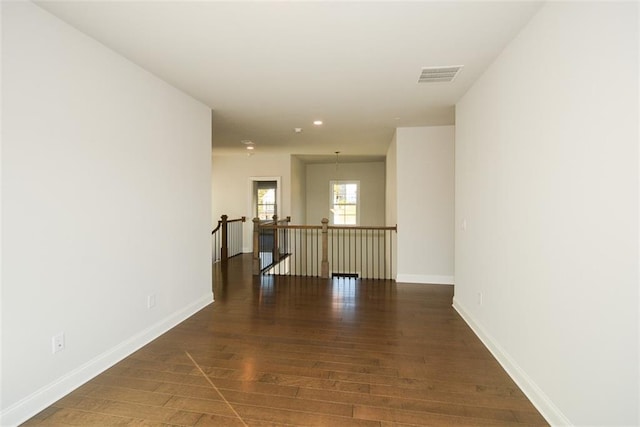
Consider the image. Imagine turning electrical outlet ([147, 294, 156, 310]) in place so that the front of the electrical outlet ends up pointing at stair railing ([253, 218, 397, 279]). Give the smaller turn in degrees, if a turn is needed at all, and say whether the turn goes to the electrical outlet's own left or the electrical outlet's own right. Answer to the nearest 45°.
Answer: approximately 90° to the electrical outlet's own left

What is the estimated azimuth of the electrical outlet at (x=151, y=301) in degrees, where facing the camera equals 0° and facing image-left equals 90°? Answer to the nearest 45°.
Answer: approximately 315°

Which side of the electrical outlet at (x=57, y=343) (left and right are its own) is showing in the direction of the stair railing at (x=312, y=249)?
left

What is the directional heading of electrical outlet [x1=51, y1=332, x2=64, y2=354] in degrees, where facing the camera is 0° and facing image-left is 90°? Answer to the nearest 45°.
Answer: approximately 315°

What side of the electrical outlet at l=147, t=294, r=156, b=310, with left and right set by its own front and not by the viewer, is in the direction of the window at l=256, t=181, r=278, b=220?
left

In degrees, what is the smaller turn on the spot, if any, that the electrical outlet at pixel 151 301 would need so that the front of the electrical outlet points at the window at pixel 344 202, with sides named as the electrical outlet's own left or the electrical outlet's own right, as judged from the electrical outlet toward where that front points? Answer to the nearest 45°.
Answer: approximately 90° to the electrical outlet's own left

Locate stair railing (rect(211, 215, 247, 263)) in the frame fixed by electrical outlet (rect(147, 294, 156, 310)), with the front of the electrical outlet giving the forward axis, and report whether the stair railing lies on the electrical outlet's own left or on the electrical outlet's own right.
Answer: on the electrical outlet's own left
